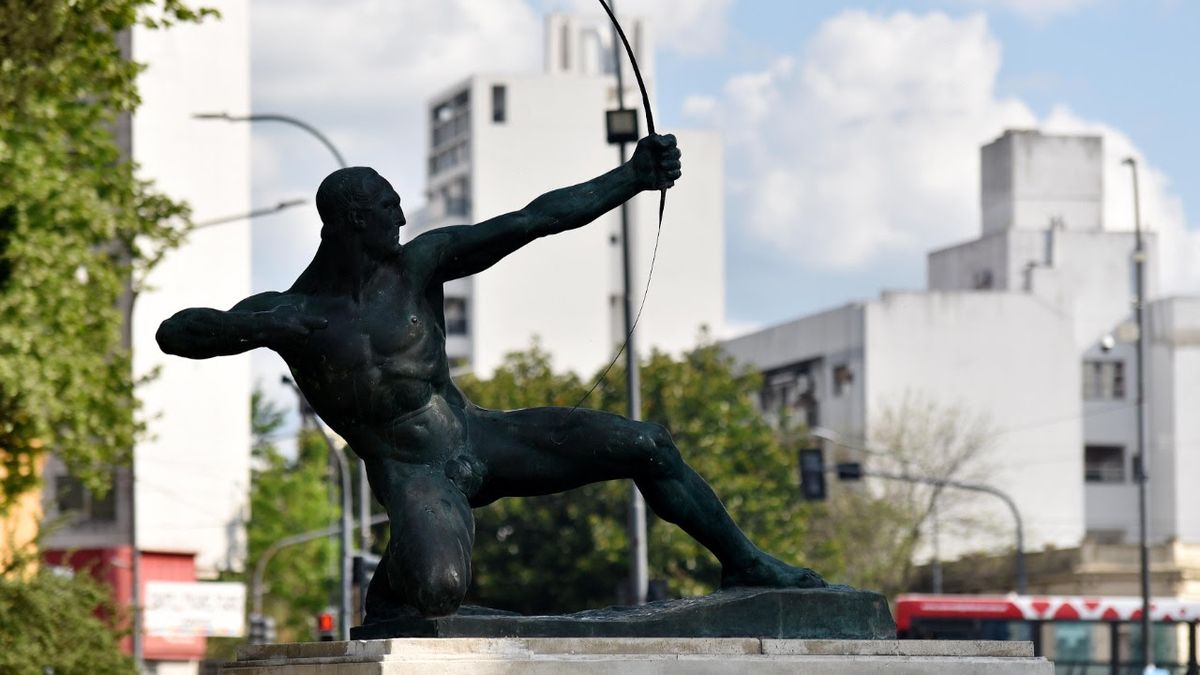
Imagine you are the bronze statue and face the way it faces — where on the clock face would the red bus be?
The red bus is roughly at 8 o'clock from the bronze statue.

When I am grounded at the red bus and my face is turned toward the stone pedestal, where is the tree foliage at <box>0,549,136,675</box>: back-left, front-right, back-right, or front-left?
front-right

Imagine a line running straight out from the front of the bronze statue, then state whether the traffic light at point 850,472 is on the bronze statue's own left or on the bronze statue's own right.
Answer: on the bronze statue's own left

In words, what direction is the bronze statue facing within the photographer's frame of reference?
facing the viewer and to the right of the viewer

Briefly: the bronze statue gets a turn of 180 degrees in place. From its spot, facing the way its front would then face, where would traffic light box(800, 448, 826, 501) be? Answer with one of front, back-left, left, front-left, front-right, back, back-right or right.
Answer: front-right
